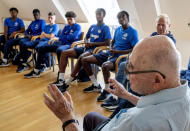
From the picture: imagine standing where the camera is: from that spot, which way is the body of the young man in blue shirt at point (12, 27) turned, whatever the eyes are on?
toward the camera

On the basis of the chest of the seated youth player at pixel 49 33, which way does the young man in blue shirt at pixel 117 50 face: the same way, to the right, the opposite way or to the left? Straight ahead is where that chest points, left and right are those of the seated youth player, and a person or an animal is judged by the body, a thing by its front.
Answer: the same way

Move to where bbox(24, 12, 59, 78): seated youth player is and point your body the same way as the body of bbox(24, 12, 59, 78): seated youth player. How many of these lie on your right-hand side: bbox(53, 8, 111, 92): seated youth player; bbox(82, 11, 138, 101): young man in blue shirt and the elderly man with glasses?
0

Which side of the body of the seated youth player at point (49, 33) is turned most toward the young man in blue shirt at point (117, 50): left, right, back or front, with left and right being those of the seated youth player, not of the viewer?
left

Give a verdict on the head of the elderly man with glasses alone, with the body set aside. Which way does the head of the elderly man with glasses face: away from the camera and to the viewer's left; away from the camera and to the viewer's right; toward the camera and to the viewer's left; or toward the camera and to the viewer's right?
away from the camera and to the viewer's left

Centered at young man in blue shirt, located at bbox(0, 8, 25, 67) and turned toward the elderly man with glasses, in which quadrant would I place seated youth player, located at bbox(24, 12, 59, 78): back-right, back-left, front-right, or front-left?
front-left

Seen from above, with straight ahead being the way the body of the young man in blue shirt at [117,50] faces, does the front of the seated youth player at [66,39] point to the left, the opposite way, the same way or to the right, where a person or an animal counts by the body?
the same way

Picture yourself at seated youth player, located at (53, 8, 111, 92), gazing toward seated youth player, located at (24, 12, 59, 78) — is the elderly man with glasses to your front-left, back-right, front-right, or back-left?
back-left

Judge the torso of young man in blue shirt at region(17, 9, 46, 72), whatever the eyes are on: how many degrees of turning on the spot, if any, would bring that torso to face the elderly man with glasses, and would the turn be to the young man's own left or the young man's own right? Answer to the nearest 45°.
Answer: approximately 45° to the young man's own left

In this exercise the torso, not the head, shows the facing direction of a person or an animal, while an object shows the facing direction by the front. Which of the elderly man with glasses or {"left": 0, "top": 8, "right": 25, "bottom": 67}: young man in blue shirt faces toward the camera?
the young man in blue shirt

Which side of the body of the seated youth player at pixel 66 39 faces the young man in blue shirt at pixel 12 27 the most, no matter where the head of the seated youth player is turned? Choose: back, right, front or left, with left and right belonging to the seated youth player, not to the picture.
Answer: right

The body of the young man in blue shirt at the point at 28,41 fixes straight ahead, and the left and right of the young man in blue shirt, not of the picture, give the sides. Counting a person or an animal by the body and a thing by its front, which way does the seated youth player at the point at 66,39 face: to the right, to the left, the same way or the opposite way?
the same way

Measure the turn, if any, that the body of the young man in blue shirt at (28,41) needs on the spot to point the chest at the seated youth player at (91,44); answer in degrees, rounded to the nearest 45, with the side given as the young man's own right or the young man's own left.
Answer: approximately 90° to the young man's own left

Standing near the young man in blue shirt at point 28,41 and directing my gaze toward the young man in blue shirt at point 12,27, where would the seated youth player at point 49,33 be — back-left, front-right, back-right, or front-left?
back-right

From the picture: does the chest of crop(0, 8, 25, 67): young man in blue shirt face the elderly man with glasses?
yes

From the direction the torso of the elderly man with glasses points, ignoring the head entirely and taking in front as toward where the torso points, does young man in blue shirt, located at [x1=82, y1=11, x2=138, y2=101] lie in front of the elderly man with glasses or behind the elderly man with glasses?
in front

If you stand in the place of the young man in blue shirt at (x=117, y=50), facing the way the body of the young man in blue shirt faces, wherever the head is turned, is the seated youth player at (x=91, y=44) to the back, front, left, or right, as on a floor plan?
right

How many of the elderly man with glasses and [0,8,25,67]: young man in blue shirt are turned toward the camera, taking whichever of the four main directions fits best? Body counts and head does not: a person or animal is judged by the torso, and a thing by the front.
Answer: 1

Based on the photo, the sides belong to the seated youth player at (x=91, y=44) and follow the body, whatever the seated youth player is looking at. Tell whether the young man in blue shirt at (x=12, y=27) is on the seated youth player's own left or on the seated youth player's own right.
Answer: on the seated youth player's own right
